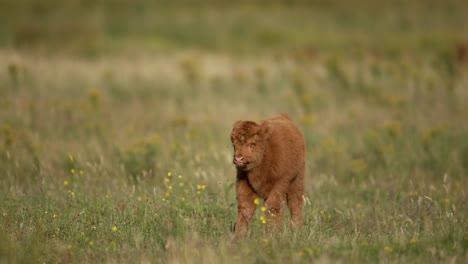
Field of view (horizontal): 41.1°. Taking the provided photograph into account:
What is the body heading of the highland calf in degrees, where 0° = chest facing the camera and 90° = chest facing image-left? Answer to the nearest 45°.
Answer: approximately 45°
